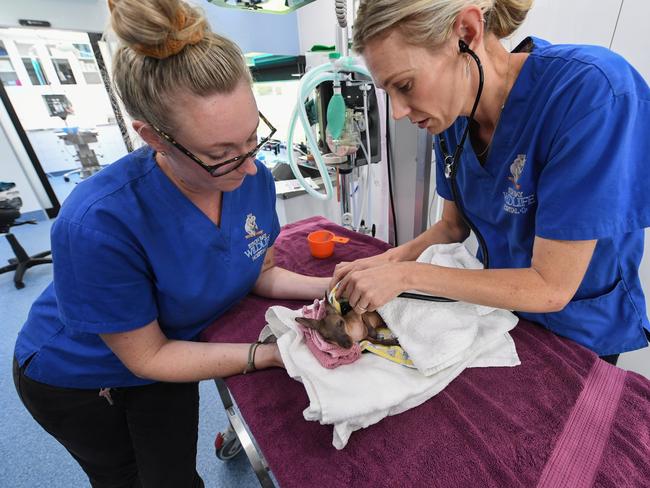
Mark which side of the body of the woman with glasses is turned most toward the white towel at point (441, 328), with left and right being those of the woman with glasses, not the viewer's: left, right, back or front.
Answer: front

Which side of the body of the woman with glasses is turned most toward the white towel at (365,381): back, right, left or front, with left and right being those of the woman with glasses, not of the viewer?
front

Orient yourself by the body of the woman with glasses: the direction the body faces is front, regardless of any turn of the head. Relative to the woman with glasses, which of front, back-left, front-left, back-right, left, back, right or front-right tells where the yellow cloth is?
front

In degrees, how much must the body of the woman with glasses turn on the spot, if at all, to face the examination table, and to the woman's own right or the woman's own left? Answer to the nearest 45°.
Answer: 0° — they already face it

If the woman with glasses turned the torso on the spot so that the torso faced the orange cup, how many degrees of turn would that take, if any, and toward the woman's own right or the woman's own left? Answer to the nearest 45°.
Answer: approximately 90° to the woman's own left

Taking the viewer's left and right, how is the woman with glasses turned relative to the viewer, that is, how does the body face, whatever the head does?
facing the viewer and to the right of the viewer

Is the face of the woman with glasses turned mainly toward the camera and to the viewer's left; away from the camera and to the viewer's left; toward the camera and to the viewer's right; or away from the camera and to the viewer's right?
toward the camera and to the viewer's right
